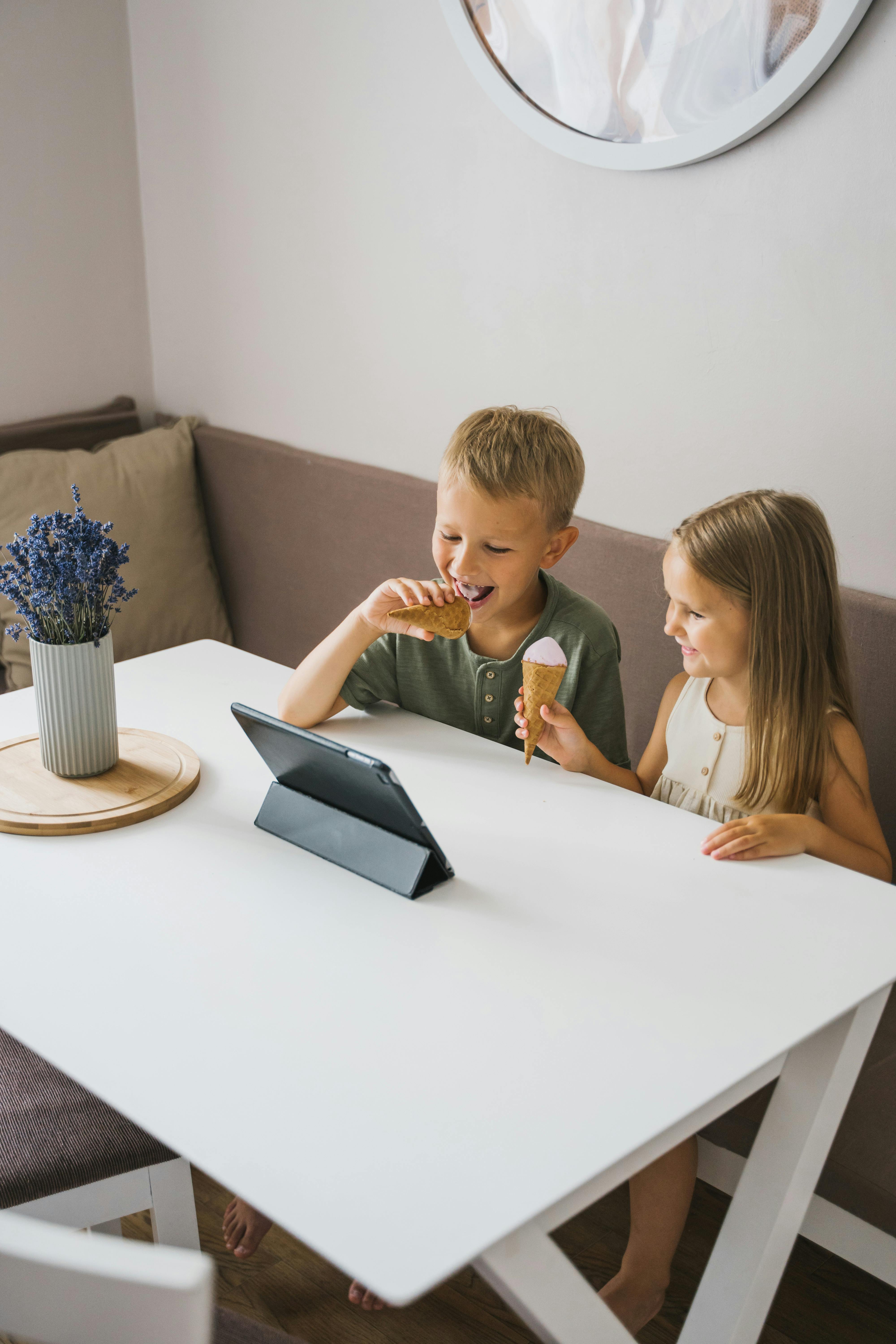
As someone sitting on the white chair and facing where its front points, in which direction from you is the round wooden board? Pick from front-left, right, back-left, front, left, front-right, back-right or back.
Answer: front-left

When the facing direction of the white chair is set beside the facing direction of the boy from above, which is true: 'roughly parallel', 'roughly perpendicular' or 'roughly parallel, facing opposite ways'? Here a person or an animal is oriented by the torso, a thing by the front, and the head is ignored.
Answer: roughly parallel, facing opposite ways

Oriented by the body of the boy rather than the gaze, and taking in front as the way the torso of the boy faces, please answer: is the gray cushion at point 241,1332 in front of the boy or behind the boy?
in front

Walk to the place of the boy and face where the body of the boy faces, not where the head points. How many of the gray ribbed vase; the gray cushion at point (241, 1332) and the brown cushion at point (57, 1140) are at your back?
0

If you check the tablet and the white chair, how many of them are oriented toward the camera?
0

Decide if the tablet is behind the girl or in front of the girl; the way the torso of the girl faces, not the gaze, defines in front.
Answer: in front

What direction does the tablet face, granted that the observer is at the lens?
facing away from the viewer and to the right of the viewer

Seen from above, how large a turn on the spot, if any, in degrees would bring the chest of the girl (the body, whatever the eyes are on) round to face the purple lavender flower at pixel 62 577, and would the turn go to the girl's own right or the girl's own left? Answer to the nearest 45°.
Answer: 0° — they already face it

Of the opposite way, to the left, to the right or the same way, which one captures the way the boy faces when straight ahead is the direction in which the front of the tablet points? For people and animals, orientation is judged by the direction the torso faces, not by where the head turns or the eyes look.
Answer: the opposite way

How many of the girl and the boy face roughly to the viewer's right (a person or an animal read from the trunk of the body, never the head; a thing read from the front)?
0

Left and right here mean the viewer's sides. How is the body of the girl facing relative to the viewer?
facing the viewer and to the left of the viewer

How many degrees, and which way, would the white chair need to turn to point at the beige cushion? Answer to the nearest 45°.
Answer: approximately 45° to its left
